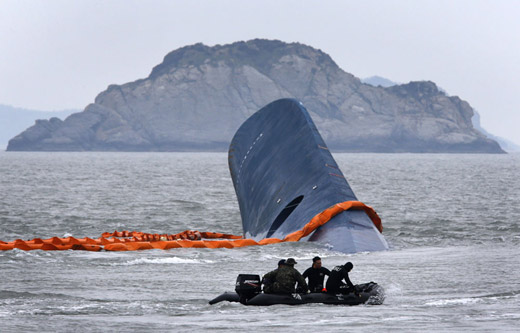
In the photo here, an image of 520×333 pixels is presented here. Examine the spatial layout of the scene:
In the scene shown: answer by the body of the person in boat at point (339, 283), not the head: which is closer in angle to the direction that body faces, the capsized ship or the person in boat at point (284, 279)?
the capsized ship

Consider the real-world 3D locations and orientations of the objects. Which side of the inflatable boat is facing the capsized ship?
left

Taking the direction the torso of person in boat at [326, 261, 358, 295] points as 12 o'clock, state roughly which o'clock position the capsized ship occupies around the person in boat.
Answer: The capsized ship is roughly at 10 o'clock from the person in boat.

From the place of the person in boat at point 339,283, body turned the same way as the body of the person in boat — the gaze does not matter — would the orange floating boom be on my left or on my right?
on my left

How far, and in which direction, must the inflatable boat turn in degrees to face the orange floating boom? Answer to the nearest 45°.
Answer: approximately 135° to its left

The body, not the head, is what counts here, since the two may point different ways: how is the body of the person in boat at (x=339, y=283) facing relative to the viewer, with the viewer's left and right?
facing away from the viewer and to the right of the viewer

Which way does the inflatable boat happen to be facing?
to the viewer's right

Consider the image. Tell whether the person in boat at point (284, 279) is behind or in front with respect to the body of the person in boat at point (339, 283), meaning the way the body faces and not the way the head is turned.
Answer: behind

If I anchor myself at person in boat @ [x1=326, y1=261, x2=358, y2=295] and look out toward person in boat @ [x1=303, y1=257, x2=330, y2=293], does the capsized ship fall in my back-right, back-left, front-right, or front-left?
front-right
